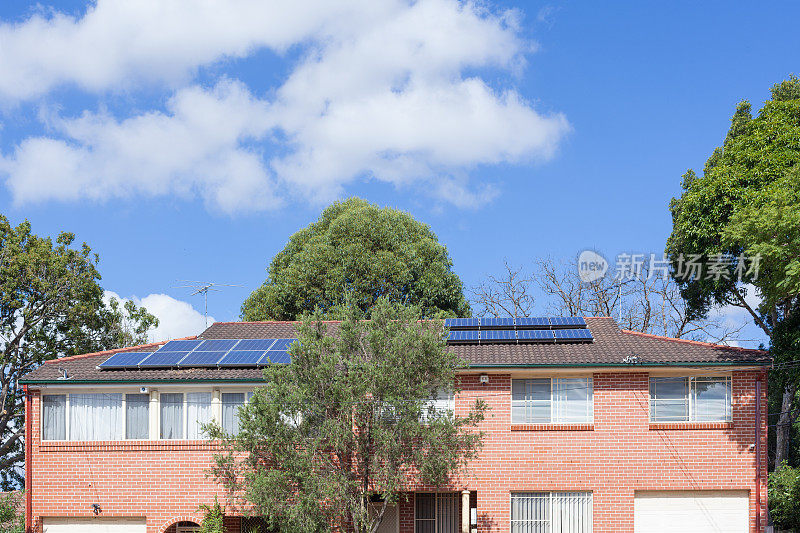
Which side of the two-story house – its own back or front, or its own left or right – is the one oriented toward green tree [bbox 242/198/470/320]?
back

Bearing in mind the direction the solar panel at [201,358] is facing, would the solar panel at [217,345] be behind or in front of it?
behind

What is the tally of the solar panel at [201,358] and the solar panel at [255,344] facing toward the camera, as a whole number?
2

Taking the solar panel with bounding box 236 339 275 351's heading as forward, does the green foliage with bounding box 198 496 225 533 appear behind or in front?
in front

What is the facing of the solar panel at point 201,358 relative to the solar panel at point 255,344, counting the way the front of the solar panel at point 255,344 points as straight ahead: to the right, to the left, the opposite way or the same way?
the same way

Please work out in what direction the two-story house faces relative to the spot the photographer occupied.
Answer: facing the viewer

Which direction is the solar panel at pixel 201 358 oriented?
toward the camera

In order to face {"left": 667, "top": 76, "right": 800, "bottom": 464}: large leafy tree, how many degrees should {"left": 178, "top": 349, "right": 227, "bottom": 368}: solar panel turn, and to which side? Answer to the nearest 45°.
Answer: approximately 90° to its left

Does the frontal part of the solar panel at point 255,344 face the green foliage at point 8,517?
no

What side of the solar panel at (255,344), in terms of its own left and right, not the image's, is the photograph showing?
front
